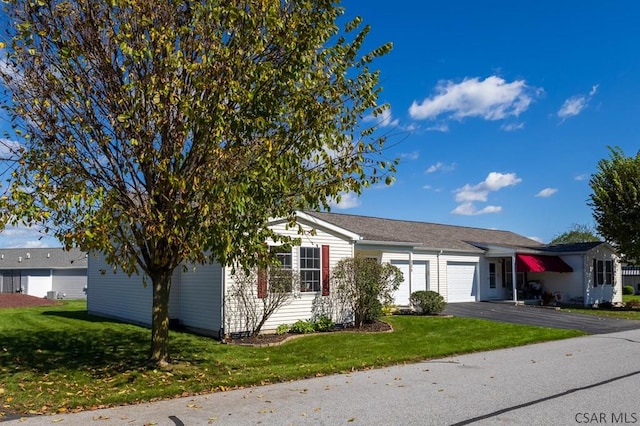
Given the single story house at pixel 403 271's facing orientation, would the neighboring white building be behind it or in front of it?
behind

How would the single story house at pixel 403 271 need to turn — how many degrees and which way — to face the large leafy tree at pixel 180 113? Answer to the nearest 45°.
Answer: approximately 45° to its right

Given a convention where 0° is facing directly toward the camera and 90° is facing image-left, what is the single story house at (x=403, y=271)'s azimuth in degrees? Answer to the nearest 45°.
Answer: approximately 315°
